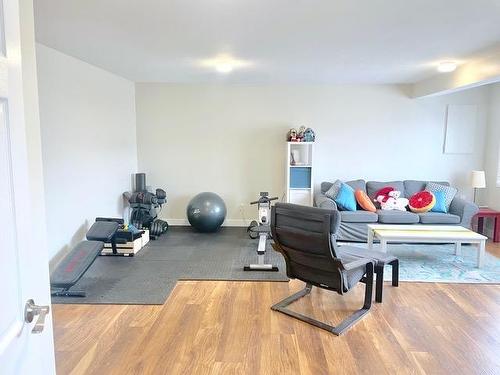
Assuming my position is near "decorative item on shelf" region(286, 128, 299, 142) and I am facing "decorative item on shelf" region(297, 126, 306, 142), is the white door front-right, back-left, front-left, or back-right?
back-right

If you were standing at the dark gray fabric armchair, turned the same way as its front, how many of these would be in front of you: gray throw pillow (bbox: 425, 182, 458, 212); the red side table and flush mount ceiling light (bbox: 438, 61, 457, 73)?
3

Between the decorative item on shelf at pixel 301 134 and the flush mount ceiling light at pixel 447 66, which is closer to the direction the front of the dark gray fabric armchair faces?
the flush mount ceiling light

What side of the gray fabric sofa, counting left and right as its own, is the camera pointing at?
front

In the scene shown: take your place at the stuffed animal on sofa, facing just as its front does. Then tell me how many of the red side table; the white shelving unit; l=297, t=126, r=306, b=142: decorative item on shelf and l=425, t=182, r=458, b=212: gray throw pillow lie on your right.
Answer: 2

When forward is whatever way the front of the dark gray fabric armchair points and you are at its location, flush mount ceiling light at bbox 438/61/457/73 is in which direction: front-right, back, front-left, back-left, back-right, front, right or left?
front

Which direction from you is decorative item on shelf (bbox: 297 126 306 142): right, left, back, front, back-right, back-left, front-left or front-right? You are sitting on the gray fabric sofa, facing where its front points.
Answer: right

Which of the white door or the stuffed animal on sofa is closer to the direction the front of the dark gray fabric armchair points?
the stuffed animal on sofa

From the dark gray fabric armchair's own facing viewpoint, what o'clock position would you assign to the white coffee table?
The white coffee table is roughly at 12 o'clock from the dark gray fabric armchair.

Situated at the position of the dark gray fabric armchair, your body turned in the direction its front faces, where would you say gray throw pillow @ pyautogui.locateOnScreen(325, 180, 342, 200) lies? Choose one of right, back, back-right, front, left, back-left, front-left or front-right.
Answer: front-left

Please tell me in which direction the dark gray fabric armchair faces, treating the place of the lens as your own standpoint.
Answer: facing away from the viewer and to the right of the viewer

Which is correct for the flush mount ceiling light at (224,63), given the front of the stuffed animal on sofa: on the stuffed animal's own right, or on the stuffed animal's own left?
on the stuffed animal's own right

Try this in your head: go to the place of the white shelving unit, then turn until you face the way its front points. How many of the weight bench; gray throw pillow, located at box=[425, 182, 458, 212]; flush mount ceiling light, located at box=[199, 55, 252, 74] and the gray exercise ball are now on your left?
1

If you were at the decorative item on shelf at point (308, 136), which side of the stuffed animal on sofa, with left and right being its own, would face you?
right

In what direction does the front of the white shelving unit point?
toward the camera

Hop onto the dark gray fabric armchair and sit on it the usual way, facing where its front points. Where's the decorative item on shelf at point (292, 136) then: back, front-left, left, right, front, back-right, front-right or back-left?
front-left

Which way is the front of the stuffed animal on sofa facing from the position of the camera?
facing the viewer
